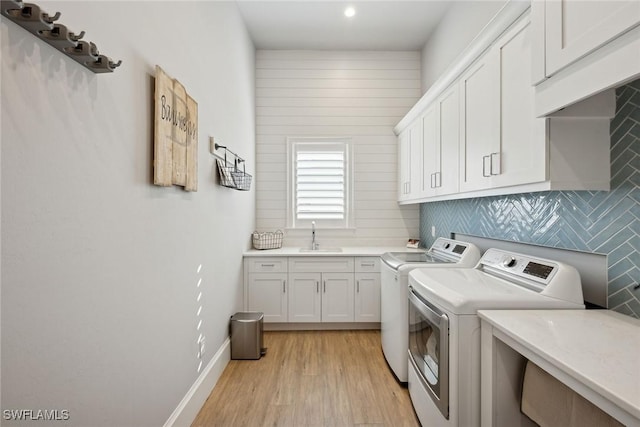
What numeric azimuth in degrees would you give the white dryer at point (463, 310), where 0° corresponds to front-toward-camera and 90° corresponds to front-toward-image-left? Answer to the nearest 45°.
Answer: approximately 45°

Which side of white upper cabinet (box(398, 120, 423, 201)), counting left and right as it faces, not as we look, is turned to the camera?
left

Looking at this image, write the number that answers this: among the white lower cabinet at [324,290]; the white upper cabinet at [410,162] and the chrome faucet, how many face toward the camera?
2

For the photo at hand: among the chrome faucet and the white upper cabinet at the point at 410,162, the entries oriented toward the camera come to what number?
1

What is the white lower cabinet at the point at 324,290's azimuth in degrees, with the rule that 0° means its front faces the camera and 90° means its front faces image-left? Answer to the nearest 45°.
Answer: approximately 0°

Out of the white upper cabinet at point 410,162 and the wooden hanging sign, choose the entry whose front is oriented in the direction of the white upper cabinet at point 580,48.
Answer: the wooden hanging sign

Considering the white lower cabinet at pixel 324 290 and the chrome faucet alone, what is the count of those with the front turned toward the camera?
2

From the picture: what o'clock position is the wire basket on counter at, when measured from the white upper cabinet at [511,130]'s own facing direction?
The wire basket on counter is roughly at 2 o'clock from the white upper cabinet.

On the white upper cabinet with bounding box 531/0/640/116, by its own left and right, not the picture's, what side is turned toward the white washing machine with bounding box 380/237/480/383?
right
